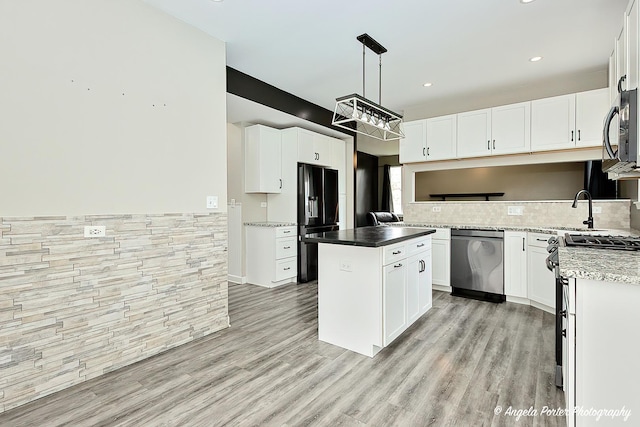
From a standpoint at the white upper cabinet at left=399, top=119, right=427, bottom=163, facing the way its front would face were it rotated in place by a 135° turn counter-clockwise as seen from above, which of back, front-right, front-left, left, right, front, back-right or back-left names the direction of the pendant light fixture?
back-right

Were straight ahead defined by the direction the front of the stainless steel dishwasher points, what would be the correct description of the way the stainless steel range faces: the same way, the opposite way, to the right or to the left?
to the right

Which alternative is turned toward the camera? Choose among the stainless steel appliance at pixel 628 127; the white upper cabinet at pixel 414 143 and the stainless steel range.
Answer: the white upper cabinet

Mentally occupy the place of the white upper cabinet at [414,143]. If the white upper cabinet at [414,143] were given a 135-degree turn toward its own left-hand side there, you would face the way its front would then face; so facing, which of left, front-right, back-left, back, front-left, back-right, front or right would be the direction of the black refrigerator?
back-left

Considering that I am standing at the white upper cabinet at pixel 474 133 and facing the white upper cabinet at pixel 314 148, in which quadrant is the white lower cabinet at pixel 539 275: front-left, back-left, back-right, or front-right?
back-left

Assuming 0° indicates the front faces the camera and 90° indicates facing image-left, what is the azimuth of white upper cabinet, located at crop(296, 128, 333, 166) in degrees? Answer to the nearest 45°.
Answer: approximately 315°

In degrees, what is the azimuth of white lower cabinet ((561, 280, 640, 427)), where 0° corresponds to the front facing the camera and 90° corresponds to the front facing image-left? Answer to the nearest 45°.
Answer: approximately 90°

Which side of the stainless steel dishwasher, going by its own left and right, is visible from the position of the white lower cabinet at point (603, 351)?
front

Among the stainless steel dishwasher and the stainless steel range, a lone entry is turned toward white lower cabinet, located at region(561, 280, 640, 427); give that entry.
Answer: the stainless steel dishwasher

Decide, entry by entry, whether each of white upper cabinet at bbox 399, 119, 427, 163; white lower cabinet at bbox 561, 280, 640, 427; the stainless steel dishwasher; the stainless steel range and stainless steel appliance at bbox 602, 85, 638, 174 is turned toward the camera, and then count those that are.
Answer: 2

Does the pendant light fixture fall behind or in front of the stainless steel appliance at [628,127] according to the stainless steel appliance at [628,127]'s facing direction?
in front

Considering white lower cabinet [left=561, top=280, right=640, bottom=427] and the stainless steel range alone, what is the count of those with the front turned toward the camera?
0

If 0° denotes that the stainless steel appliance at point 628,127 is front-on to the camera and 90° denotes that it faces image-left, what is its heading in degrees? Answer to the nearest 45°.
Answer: approximately 90°

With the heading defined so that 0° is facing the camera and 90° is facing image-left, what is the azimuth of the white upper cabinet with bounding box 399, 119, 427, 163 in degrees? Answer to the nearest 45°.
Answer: approximately 0°

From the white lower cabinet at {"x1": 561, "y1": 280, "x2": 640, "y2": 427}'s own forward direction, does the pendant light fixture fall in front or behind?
in front
